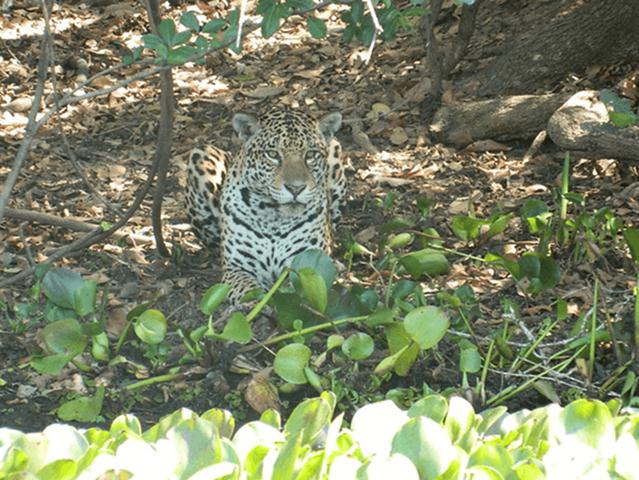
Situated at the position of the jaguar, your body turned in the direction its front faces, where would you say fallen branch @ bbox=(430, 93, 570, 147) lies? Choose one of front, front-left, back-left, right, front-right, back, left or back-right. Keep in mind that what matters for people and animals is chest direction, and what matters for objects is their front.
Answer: back-left

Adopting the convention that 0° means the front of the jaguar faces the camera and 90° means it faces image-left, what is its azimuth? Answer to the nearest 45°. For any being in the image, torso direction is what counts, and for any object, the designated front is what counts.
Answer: approximately 0°

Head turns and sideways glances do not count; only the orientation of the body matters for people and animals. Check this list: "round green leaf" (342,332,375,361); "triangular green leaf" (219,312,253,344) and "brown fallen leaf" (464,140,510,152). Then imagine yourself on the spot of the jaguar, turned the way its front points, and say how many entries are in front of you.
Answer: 2

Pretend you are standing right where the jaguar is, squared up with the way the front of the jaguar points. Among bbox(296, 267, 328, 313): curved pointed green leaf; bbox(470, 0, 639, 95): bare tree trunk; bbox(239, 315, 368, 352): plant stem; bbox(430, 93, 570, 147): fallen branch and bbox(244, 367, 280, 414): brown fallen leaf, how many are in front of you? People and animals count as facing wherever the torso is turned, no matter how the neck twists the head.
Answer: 3

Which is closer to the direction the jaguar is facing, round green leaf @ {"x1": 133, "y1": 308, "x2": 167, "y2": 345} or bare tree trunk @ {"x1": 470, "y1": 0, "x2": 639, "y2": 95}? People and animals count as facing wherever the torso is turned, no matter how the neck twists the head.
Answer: the round green leaf

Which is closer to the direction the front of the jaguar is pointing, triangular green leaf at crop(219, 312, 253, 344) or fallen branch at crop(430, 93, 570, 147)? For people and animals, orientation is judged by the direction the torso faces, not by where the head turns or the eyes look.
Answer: the triangular green leaf

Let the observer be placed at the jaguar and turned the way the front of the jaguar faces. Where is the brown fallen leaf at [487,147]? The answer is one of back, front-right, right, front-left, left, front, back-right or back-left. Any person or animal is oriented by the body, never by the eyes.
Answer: back-left

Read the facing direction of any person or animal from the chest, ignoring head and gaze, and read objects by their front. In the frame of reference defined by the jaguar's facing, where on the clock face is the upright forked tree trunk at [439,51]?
The upright forked tree trunk is roughly at 7 o'clock from the jaguar.

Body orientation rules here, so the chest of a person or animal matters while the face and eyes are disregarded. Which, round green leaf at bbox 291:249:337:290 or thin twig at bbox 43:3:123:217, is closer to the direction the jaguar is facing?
the round green leaf

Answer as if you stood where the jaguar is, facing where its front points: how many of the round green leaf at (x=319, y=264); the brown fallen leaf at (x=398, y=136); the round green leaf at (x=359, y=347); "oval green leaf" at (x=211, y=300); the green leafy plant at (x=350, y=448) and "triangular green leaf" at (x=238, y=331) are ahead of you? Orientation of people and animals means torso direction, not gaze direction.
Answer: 5

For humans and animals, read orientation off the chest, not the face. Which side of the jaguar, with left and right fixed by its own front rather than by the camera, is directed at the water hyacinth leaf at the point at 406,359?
front

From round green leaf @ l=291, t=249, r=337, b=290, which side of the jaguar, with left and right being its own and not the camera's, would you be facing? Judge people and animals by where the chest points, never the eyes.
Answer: front

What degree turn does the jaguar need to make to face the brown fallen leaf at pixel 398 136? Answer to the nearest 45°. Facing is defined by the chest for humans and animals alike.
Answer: approximately 135° to its left

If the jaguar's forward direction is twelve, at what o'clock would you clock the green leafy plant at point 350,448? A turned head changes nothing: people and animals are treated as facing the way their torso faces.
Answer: The green leafy plant is roughly at 12 o'clock from the jaguar.

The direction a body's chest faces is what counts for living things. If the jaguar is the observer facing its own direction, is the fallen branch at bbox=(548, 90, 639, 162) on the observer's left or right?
on its left

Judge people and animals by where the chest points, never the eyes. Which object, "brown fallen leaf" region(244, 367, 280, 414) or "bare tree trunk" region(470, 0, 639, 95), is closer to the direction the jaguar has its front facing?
the brown fallen leaf

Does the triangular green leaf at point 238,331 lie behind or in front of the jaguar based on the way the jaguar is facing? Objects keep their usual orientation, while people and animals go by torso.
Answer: in front

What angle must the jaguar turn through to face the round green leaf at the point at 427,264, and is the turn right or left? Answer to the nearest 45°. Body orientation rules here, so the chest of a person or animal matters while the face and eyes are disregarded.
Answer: approximately 45° to its left

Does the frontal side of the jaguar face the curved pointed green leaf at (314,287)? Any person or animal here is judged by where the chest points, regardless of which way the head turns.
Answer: yes
